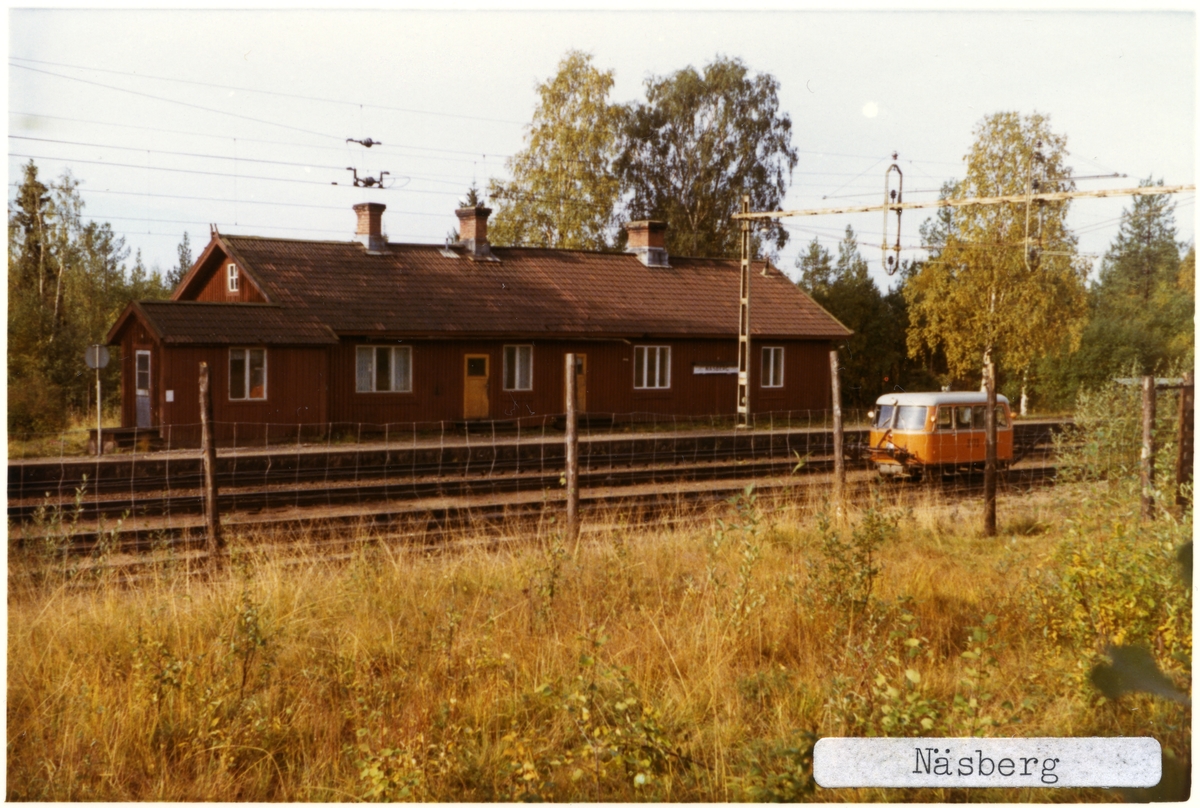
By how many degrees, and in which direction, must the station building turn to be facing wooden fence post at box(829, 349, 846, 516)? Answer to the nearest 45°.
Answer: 0° — it already faces it

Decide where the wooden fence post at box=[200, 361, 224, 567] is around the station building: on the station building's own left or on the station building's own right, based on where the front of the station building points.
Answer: on the station building's own right

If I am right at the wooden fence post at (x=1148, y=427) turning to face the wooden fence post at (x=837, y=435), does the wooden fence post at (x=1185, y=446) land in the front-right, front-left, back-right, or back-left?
back-left

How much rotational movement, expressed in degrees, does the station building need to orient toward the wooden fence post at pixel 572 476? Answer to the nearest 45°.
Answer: approximately 45° to its right

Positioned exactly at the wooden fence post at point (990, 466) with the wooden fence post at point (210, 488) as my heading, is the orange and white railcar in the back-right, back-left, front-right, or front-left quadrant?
back-right

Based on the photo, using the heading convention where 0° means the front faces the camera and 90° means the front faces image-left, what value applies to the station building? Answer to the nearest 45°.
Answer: approximately 315°

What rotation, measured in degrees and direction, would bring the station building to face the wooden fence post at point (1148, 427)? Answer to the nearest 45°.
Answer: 0° — it already faces it
